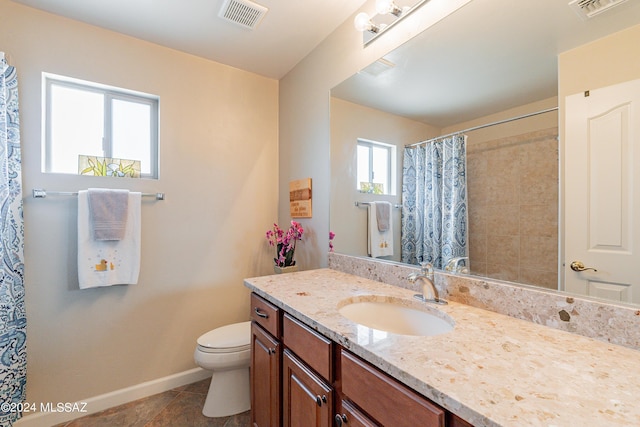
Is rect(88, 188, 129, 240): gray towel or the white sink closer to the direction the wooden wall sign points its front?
the gray towel

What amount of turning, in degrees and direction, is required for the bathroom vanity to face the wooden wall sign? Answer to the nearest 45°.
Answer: approximately 90° to its right

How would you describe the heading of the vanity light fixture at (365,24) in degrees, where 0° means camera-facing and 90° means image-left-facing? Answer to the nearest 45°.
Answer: approximately 45°
